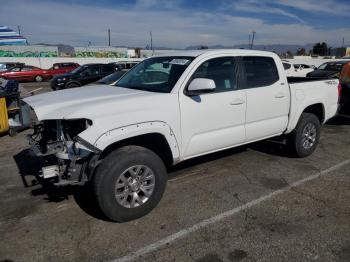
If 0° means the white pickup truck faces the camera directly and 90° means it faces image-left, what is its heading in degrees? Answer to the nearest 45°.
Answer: approximately 45°

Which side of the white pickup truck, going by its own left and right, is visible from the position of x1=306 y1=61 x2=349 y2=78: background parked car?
back

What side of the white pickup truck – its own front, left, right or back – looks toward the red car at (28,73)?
right

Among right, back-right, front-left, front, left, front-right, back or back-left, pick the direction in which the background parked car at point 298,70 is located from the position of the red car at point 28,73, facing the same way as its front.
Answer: back-left

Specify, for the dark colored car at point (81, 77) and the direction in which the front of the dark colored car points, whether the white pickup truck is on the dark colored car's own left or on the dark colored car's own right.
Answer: on the dark colored car's own left

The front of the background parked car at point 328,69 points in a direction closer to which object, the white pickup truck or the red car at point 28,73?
the red car

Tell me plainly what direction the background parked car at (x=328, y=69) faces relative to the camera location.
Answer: facing to the left of the viewer

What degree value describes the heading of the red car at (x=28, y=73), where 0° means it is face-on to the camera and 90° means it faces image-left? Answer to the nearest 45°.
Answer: approximately 90°
